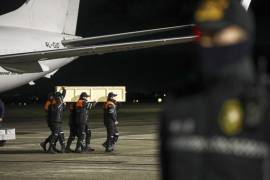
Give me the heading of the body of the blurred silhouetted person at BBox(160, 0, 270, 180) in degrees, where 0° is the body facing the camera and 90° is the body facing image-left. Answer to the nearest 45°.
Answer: approximately 45°

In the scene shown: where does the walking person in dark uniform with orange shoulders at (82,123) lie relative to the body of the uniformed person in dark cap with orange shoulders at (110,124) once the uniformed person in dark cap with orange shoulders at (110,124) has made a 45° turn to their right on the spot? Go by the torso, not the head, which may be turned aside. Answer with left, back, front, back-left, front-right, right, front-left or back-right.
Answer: back-right

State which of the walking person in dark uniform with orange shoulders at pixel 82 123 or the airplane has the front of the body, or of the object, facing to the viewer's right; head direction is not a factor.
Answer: the walking person in dark uniform with orange shoulders

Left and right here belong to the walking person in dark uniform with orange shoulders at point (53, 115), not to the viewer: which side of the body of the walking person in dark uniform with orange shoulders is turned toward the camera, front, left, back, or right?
right

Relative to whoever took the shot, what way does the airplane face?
facing the viewer and to the left of the viewer

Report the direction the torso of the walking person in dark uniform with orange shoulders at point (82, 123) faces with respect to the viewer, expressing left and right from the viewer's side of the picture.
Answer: facing to the right of the viewer

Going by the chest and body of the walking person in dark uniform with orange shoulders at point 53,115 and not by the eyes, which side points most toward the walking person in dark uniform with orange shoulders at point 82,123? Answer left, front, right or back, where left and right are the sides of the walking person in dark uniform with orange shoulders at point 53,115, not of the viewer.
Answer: front

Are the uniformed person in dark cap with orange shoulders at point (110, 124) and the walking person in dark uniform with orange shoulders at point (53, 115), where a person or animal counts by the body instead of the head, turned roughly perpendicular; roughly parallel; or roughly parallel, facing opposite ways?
roughly parallel
